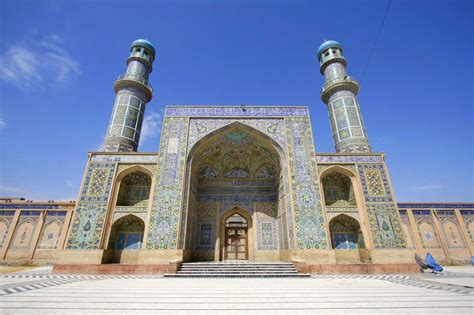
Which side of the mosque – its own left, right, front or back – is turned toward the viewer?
front
